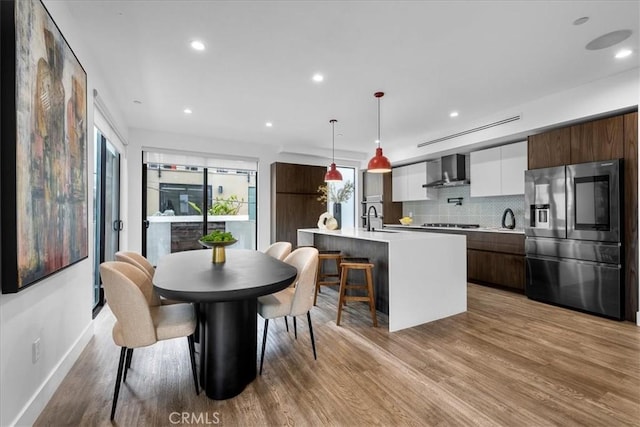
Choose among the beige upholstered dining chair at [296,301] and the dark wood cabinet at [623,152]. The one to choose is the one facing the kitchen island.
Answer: the dark wood cabinet

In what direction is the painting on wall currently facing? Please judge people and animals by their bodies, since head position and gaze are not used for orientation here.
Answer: to the viewer's right

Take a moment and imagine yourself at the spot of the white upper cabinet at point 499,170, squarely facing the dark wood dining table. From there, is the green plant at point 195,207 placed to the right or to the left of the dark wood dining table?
right

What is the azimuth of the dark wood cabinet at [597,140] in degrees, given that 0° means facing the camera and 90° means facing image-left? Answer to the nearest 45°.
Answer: approximately 45°

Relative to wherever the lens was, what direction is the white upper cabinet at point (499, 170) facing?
facing the viewer and to the left of the viewer

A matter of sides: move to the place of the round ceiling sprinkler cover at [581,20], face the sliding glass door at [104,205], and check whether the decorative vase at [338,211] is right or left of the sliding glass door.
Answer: right

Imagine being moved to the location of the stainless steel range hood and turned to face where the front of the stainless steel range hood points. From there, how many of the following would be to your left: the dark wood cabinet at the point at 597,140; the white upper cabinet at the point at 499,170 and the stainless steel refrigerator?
3

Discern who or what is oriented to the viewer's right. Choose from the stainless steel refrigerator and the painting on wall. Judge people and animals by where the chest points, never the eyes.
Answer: the painting on wall

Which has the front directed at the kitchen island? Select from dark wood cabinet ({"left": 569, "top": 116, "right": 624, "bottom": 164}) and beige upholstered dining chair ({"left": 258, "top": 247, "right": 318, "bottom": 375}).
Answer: the dark wood cabinet

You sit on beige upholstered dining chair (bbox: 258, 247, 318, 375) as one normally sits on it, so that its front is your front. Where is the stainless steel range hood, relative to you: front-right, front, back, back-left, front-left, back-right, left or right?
back

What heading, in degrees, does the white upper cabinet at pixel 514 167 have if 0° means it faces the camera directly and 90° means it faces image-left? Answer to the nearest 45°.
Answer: approximately 45°

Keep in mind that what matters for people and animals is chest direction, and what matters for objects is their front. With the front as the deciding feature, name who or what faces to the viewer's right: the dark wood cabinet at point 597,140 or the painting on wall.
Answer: the painting on wall
